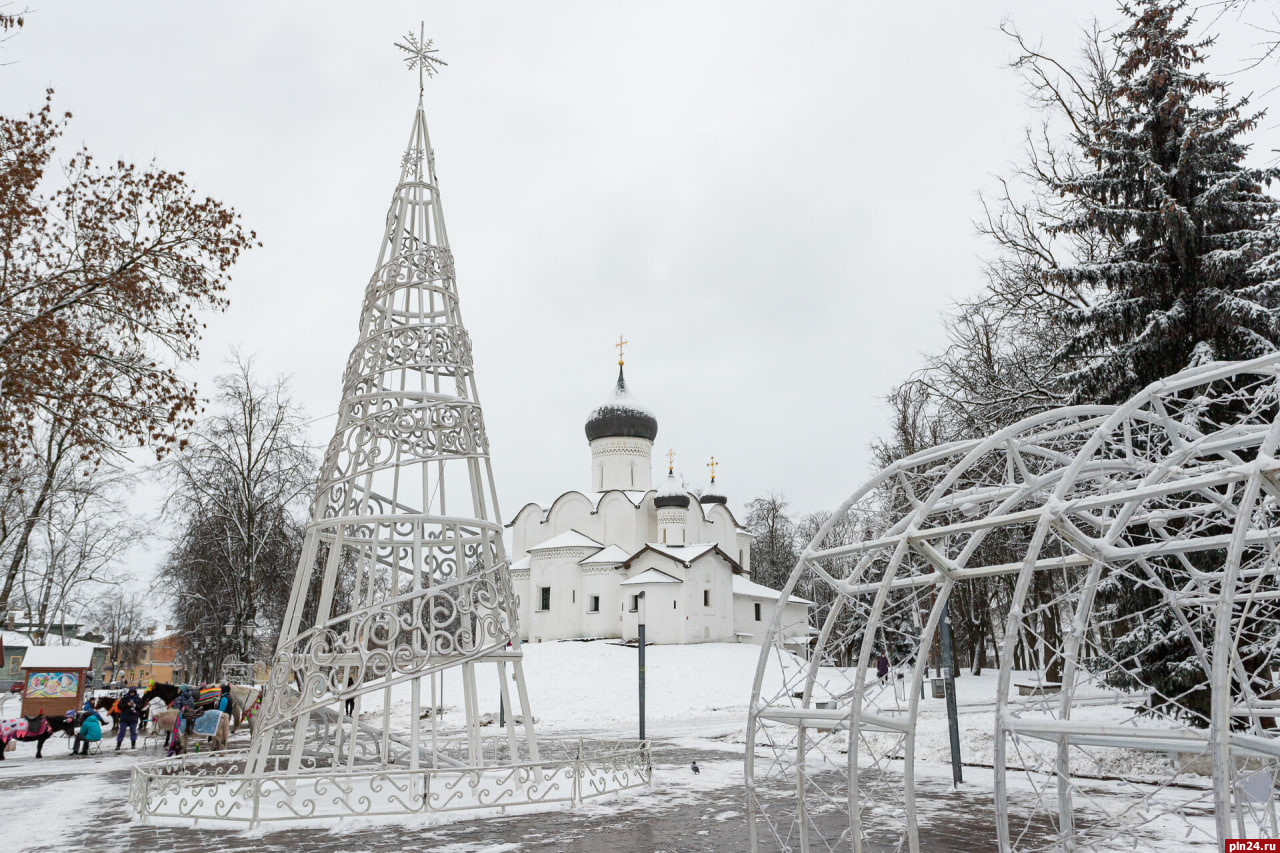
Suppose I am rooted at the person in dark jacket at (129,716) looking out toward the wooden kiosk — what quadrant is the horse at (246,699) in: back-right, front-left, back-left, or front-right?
back-right

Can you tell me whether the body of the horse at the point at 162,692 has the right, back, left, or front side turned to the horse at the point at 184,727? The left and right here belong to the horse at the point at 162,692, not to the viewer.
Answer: left

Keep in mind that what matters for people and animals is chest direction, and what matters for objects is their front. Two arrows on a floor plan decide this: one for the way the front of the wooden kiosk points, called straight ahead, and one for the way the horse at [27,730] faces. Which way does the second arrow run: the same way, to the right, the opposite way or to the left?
to the left

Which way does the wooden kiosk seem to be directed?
toward the camera

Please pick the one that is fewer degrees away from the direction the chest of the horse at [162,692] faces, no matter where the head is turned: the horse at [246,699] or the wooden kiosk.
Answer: the wooden kiosk

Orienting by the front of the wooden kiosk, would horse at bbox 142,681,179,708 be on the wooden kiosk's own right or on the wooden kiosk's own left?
on the wooden kiosk's own left

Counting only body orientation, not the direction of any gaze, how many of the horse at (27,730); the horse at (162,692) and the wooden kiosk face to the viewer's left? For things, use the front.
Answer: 1

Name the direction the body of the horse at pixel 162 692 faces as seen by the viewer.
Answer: to the viewer's left

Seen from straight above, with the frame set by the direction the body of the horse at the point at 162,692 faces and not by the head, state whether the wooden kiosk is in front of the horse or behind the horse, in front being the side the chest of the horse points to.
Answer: in front

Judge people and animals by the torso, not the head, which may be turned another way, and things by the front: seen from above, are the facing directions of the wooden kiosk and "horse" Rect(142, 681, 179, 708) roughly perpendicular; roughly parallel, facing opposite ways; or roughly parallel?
roughly perpendicular

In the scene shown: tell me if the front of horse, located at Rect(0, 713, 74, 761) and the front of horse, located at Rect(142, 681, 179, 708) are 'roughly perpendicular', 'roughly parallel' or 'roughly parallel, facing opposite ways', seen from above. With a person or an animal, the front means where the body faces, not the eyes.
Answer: roughly parallel, facing opposite ways

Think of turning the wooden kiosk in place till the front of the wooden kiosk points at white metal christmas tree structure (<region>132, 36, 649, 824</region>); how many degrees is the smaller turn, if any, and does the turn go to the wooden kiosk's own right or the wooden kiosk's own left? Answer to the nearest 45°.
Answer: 0° — it already faces it
